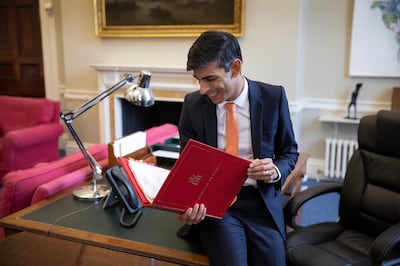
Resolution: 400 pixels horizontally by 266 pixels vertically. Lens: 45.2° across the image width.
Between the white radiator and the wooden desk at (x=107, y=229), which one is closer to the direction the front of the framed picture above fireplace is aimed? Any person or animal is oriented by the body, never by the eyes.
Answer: the wooden desk

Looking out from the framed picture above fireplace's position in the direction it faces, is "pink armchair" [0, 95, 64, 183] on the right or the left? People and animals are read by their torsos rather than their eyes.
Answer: on its right

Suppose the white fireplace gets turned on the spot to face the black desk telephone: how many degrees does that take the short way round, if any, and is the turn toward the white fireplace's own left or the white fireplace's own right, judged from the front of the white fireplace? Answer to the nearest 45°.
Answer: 0° — it already faces it

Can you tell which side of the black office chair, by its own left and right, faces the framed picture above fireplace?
right

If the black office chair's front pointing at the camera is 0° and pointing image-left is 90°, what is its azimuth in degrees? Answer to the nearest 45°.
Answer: approximately 45°

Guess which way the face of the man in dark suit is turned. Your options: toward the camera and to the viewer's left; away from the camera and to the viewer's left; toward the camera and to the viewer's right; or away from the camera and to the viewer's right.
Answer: toward the camera and to the viewer's left

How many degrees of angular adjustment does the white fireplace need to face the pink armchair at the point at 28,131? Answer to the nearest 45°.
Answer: approximately 90° to its right

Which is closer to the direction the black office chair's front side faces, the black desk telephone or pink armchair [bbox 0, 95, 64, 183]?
the black desk telephone

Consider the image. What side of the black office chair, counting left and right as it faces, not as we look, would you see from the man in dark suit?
front

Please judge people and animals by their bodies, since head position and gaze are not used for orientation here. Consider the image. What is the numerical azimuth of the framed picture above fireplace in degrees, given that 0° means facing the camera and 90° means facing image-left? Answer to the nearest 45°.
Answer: approximately 0°

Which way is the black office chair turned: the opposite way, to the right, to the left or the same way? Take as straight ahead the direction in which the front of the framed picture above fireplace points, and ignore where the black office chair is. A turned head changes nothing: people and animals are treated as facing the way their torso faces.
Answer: to the right

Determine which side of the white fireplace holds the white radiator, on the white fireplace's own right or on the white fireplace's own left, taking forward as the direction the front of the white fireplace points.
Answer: on the white fireplace's own left

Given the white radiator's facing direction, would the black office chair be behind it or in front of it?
in front

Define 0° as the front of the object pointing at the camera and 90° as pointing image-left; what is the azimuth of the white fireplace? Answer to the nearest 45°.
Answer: approximately 0°
